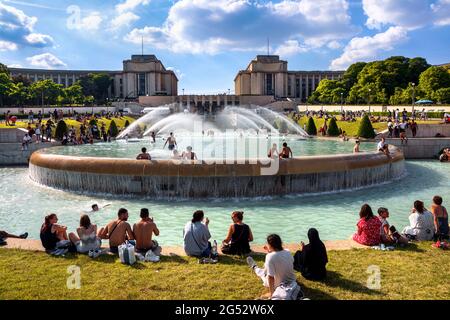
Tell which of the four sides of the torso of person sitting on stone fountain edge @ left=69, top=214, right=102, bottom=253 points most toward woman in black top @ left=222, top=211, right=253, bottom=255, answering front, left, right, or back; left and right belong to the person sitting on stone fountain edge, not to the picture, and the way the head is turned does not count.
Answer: right

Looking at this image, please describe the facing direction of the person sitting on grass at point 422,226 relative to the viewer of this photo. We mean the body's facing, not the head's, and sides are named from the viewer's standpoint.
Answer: facing away from the viewer and to the left of the viewer

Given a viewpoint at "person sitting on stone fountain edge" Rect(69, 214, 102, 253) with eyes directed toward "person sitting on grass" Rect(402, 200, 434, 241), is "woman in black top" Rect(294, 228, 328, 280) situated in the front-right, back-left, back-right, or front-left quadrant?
front-right

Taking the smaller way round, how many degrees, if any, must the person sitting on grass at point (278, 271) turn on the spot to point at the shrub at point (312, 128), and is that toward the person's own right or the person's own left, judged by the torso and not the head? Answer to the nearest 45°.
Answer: approximately 45° to the person's own right

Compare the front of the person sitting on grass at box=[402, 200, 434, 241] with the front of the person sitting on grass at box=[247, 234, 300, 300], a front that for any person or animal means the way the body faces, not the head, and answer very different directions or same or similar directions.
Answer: same or similar directions

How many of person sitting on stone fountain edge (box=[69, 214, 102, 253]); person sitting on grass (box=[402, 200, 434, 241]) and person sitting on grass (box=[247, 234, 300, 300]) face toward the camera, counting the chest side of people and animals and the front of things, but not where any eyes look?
0

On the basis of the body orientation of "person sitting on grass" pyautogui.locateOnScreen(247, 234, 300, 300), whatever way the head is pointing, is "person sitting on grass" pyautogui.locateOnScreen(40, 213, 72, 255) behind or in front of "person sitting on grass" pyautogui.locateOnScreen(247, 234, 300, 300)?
in front

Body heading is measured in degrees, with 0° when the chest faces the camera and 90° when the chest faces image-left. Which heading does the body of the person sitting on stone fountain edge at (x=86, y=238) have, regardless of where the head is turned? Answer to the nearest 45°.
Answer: approximately 180°

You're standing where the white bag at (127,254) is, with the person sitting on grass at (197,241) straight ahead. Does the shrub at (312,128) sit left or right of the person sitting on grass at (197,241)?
left

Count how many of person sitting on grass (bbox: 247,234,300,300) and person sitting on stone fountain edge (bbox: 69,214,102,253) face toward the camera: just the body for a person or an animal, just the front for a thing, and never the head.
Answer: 0

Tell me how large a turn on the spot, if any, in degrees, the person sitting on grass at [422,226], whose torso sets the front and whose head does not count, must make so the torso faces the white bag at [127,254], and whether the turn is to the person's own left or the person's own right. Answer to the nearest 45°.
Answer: approximately 90° to the person's own left

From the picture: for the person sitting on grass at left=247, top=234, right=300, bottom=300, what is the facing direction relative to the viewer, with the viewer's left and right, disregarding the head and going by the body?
facing away from the viewer and to the left of the viewer

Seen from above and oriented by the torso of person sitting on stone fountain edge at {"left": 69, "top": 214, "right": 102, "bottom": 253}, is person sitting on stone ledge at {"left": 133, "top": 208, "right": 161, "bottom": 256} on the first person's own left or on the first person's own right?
on the first person's own right

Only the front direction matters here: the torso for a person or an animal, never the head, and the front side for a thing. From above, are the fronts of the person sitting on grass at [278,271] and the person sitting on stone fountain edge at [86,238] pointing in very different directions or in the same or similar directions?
same or similar directions
